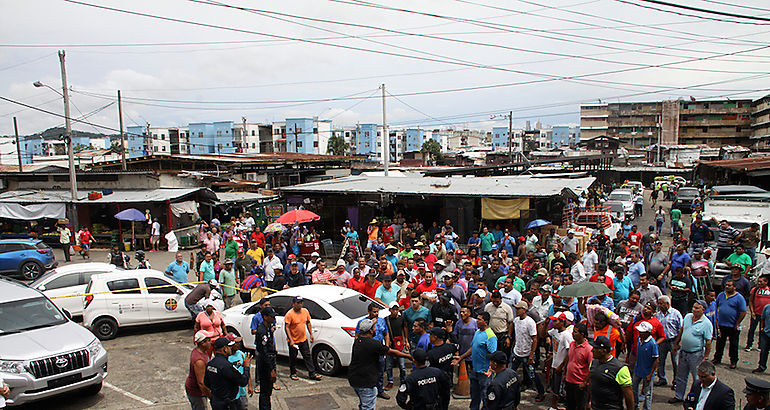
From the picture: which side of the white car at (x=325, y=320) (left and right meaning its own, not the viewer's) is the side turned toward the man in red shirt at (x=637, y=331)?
back

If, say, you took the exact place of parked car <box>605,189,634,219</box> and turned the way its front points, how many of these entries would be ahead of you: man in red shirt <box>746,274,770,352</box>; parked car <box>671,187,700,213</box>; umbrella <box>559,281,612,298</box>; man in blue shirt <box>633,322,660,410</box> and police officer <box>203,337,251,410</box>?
4

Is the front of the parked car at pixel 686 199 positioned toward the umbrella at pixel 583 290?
yes

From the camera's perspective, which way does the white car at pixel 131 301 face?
to the viewer's right

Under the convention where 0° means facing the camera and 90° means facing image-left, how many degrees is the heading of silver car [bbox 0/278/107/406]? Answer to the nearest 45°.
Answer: approximately 315°

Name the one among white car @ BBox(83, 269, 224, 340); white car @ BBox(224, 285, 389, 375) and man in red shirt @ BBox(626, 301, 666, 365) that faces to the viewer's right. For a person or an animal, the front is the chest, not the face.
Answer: white car @ BBox(83, 269, 224, 340)

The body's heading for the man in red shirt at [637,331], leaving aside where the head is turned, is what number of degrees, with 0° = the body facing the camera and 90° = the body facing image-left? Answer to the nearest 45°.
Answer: approximately 45°

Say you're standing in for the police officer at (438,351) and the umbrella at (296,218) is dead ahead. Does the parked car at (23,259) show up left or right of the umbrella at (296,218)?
left

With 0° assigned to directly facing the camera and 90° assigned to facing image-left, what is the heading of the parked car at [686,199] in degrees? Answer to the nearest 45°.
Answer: approximately 0°
